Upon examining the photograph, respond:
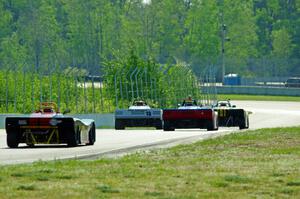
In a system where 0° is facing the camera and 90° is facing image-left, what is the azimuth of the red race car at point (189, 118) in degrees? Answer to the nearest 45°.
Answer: approximately 180°

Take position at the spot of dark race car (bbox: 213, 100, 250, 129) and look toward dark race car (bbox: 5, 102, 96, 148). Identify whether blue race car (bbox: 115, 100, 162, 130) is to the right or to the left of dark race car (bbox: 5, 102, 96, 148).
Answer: right

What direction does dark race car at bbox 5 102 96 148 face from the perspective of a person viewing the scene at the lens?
facing away from the viewer and to the right of the viewer
